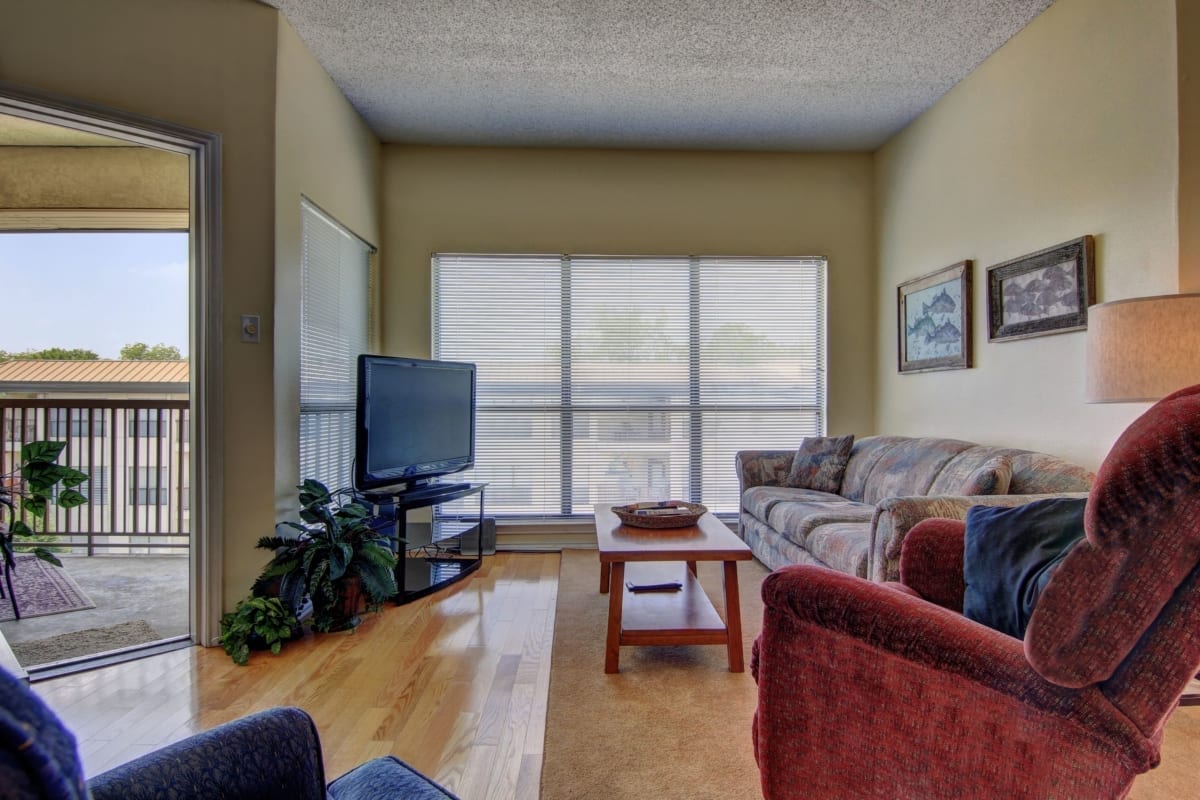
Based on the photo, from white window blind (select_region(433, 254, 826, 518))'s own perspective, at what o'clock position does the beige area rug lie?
The beige area rug is roughly at 12 o'clock from the white window blind.

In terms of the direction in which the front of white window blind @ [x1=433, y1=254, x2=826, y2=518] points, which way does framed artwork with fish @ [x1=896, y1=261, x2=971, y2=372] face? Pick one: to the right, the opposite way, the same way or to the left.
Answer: to the right

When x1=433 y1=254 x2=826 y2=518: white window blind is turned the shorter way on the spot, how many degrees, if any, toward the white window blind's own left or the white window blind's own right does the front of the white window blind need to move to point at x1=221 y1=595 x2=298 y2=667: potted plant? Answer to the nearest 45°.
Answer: approximately 45° to the white window blind's own right

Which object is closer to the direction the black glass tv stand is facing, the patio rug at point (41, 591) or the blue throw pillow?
the blue throw pillow

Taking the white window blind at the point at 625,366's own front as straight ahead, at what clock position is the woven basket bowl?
The woven basket bowl is roughly at 12 o'clock from the white window blind.

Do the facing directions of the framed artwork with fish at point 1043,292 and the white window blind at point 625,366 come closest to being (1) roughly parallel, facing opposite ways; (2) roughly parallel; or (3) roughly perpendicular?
roughly perpendicular

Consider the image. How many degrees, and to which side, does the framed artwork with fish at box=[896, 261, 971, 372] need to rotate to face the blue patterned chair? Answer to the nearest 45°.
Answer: approximately 45° to its left

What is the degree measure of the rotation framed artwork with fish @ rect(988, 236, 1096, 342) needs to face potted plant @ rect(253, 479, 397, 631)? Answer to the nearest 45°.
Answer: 0° — it already faces it

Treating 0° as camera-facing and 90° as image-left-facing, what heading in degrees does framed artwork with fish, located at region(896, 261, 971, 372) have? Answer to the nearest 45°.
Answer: approximately 45°

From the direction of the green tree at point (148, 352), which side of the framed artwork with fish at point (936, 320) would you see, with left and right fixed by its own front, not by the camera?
front

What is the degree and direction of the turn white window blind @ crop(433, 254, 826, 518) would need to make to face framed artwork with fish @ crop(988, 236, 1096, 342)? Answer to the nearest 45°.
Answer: approximately 45° to its left

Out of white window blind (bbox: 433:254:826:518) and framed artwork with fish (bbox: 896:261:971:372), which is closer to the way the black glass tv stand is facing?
the framed artwork with fish

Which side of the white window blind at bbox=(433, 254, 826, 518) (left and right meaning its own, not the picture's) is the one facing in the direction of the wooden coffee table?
front
